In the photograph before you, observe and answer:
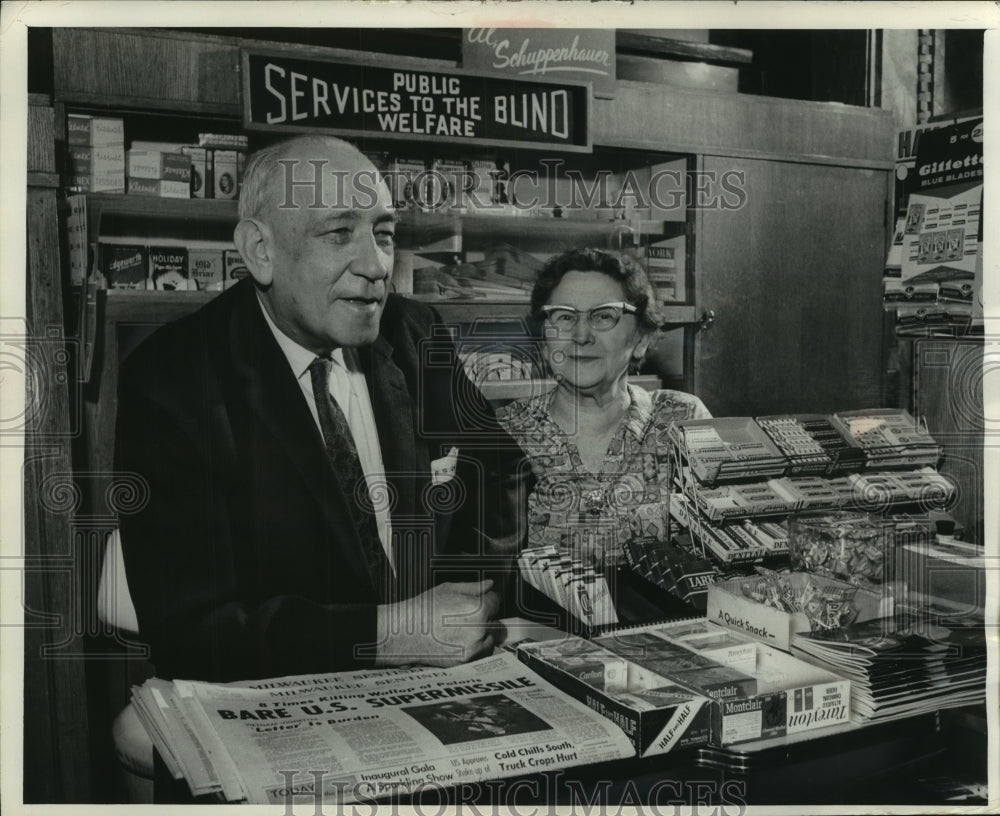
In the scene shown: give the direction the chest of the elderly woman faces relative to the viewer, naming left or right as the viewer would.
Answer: facing the viewer

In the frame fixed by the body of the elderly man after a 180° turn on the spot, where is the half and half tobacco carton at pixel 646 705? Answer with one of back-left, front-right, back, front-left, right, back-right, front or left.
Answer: back

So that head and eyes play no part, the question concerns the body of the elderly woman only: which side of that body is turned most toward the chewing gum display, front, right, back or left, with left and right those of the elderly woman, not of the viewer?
left

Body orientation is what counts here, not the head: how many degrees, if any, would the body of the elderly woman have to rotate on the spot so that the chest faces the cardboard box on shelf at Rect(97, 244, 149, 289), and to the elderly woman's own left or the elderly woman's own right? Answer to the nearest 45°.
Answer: approximately 90° to the elderly woman's own right

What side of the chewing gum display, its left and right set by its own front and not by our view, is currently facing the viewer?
front

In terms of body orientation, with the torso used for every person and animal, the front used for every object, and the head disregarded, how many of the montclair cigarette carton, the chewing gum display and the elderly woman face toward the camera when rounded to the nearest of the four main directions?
3

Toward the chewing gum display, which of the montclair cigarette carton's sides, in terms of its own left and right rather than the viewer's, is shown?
back

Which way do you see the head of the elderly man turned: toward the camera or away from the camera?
toward the camera

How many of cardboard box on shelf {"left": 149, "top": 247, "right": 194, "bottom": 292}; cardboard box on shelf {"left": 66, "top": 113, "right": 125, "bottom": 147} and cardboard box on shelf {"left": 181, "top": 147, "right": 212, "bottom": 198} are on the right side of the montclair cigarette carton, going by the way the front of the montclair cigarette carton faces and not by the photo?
3

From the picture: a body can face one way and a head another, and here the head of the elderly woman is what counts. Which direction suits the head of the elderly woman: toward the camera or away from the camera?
toward the camera

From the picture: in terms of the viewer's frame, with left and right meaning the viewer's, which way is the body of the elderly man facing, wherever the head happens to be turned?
facing the viewer and to the right of the viewer

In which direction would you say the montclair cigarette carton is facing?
toward the camera
